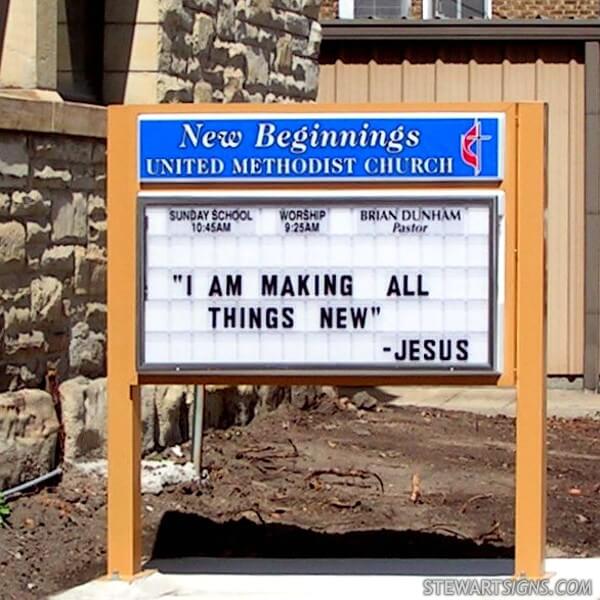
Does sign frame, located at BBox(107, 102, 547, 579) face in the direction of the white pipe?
no

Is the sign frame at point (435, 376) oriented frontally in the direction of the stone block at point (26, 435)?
no

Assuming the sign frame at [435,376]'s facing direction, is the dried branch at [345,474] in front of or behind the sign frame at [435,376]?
behind

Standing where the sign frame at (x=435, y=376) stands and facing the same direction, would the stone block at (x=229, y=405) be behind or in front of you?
behind

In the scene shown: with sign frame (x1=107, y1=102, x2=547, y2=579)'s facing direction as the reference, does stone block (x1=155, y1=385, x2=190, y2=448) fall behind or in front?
behind

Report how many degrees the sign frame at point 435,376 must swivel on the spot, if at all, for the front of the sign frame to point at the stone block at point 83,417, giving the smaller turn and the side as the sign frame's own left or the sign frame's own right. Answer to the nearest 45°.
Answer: approximately 135° to the sign frame's own right

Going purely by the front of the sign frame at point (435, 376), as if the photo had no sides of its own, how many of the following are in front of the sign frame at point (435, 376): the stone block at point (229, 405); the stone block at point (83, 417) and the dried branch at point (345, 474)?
0

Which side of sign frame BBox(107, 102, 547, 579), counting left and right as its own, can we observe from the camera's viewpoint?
front

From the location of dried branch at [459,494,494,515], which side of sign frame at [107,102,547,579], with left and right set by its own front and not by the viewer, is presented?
back

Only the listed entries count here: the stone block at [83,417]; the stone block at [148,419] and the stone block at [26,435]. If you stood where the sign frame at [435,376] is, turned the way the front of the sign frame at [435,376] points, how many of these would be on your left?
0

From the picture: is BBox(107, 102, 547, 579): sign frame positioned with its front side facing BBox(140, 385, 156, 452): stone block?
no
